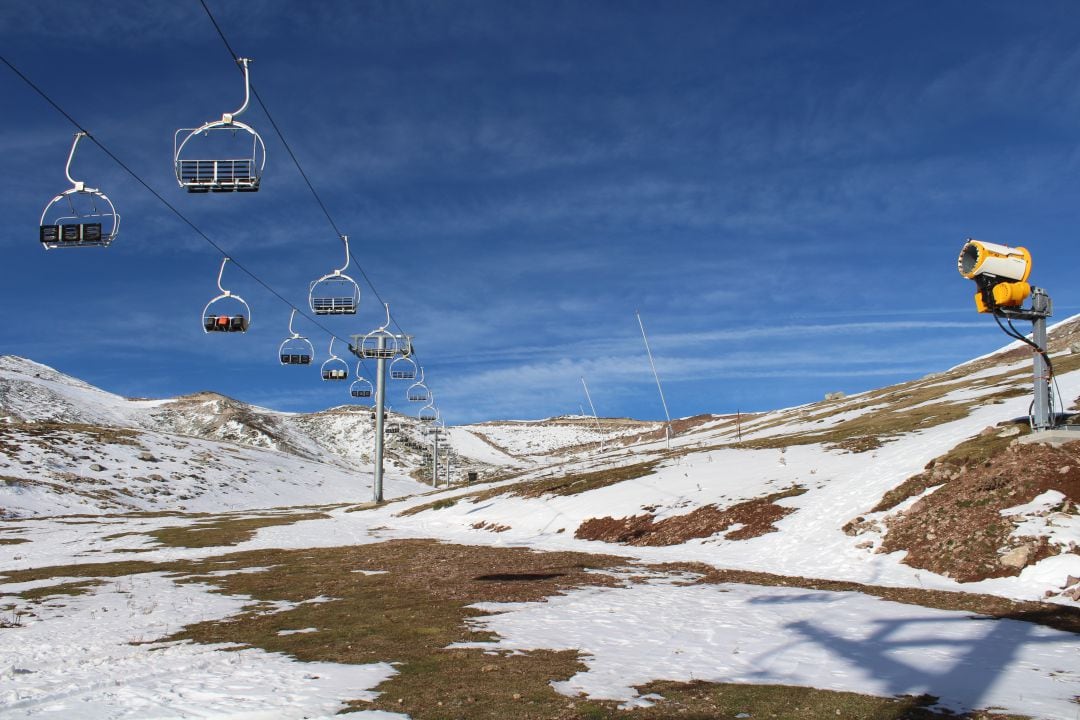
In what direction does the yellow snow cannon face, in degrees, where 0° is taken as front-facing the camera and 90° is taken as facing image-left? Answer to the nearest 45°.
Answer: approximately 45°
